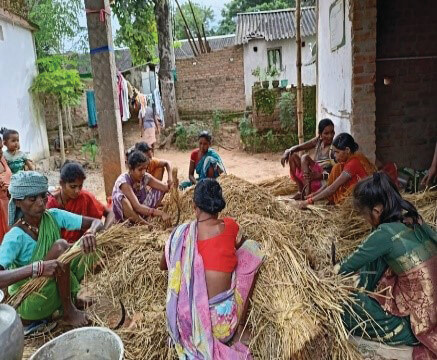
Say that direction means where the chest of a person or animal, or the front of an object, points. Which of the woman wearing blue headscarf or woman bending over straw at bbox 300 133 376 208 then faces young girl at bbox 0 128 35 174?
the woman bending over straw

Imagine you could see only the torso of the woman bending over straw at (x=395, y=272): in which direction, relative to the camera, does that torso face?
to the viewer's left

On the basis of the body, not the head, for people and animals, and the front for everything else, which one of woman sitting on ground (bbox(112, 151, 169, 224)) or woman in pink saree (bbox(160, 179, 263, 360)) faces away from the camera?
the woman in pink saree

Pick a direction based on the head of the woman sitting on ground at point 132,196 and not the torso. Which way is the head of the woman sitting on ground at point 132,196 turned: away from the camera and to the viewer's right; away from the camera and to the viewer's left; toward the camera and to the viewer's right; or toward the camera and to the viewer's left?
toward the camera and to the viewer's right

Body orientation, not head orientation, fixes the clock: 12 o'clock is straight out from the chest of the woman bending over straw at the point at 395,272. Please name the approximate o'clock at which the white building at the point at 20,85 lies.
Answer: The white building is roughly at 1 o'clock from the woman bending over straw.

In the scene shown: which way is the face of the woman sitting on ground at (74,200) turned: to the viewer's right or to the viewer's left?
to the viewer's right

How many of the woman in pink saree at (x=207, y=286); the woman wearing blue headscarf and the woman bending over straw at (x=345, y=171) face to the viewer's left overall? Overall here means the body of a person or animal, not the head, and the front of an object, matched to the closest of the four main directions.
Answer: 1

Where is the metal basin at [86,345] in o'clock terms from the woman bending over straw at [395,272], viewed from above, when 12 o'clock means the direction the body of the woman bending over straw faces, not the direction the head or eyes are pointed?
The metal basin is roughly at 11 o'clock from the woman bending over straw.

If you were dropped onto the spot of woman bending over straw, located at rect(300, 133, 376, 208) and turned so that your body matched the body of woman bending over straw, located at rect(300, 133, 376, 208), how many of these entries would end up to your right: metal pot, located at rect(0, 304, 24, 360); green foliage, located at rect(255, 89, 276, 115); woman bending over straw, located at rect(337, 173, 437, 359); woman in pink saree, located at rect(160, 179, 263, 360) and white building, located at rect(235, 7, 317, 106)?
2

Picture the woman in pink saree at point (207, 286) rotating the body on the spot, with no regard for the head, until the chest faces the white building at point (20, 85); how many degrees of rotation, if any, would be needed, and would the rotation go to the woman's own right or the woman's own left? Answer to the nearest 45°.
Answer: approximately 45° to the woman's own left

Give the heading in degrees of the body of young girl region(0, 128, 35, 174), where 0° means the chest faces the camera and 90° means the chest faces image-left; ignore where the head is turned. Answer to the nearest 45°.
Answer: approximately 315°

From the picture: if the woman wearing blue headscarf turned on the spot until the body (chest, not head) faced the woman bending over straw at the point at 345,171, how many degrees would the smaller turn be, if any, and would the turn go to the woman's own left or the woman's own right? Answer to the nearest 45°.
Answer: approximately 45° to the woman's own left

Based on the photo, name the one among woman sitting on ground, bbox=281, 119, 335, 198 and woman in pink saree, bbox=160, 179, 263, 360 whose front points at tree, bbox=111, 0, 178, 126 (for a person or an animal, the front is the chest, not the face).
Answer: the woman in pink saree

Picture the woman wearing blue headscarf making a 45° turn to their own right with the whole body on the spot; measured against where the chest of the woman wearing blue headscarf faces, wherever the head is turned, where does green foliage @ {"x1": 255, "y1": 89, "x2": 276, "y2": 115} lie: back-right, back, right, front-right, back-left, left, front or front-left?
back-left

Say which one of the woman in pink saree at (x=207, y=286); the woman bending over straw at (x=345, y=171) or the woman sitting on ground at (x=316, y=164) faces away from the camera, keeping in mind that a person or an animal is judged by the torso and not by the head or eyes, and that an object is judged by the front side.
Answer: the woman in pink saree

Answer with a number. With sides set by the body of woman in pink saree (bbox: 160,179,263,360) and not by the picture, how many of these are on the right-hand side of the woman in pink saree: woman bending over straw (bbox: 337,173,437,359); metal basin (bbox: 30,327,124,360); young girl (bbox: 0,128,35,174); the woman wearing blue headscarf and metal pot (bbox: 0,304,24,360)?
1
